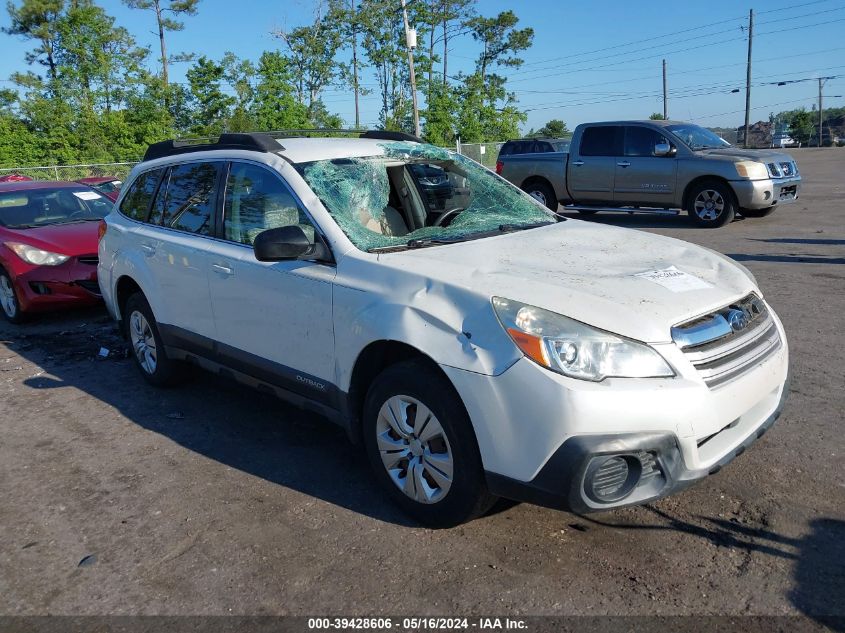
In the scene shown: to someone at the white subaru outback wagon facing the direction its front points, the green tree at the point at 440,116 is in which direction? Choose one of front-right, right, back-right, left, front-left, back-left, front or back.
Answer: back-left

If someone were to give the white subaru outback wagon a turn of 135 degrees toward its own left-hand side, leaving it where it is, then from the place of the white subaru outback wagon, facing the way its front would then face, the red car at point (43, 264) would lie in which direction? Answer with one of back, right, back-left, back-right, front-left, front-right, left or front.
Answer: front-left

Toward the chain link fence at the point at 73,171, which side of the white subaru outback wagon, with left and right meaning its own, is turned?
back

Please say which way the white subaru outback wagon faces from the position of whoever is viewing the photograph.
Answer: facing the viewer and to the right of the viewer

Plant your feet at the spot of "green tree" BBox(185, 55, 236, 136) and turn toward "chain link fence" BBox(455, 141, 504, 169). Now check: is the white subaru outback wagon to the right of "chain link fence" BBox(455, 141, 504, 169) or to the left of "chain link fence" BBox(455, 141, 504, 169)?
right
